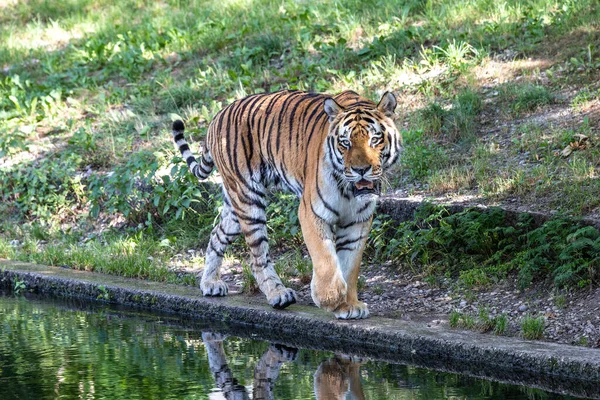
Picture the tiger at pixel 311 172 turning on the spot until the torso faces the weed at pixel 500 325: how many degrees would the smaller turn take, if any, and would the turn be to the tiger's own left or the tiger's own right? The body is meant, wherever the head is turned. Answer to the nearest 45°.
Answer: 0° — it already faces it

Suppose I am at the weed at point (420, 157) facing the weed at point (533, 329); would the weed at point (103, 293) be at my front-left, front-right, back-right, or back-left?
front-right

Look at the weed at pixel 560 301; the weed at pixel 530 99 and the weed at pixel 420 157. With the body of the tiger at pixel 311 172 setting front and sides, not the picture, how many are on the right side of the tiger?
0

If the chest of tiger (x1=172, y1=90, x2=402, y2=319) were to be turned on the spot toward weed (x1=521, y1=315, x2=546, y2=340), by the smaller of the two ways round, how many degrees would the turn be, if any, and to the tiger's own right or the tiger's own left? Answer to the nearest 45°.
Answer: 0° — it already faces it

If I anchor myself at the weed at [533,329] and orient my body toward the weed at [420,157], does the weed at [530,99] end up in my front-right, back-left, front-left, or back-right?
front-right

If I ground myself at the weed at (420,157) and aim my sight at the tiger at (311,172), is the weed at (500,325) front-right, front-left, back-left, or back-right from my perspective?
front-left

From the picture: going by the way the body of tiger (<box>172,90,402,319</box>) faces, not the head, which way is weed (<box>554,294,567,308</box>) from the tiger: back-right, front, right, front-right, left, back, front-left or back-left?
front-left

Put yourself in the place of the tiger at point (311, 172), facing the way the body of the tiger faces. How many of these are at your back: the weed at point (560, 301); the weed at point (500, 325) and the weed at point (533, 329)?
0

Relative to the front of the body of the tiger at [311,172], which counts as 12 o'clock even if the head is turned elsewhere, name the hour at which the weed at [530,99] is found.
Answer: The weed is roughly at 9 o'clock from the tiger.

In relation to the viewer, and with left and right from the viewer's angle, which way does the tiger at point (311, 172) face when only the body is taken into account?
facing the viewer and to the right of the viewer

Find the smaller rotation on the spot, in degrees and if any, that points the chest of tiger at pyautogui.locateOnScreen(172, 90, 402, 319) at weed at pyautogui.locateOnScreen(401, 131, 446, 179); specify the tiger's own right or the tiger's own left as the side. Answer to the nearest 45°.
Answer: approximately 90° to the tiger's own left

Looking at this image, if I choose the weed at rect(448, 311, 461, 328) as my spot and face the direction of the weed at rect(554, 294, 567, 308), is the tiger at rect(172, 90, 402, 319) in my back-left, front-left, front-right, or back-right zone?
back-left
